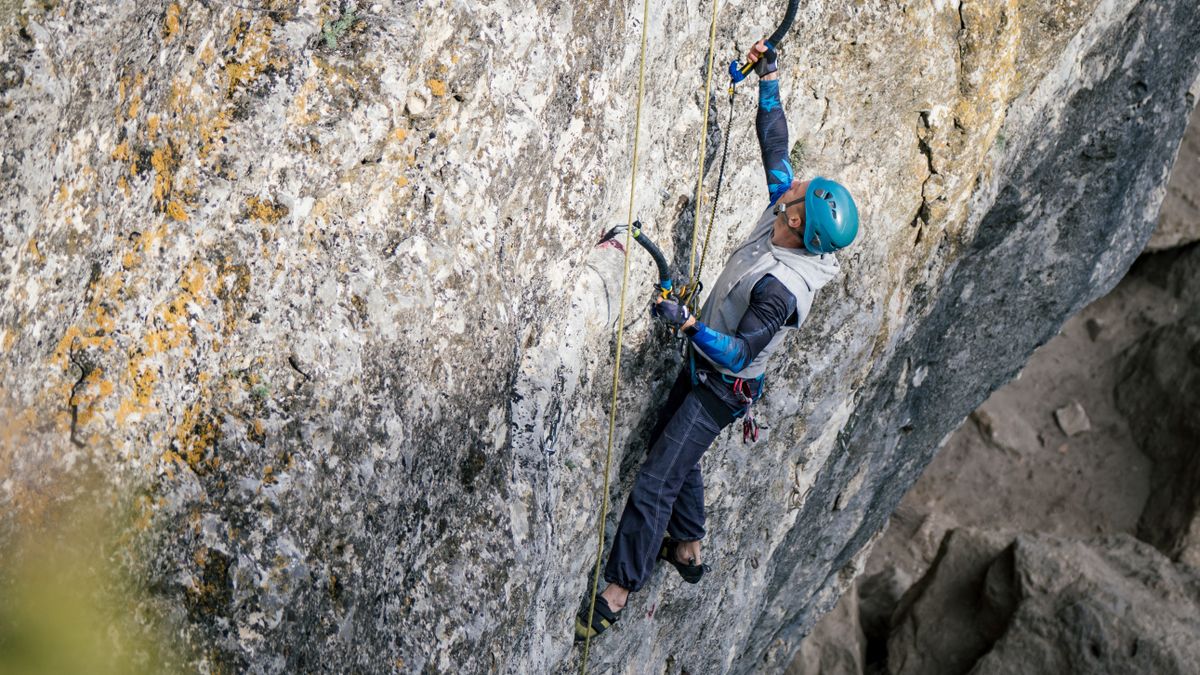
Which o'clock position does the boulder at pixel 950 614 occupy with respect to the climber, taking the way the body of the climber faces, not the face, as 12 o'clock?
The boulder is roughly at 4 o'clock from the climber.

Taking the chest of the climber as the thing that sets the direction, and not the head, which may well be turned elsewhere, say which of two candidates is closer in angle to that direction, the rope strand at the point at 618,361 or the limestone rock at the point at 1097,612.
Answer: the rope strand

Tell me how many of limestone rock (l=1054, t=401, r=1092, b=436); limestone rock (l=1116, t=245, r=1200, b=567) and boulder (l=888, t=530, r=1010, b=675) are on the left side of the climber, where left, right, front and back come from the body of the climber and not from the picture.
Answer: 0

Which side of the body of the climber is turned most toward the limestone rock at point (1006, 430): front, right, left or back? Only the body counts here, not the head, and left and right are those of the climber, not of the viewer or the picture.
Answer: right

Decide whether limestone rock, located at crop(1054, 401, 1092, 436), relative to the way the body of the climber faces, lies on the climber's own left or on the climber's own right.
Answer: on the climber's own right

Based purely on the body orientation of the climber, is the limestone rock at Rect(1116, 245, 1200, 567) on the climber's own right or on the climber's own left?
on the climber's own right

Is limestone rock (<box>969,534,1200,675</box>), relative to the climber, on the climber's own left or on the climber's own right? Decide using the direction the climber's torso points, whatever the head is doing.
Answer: on the climber's own right

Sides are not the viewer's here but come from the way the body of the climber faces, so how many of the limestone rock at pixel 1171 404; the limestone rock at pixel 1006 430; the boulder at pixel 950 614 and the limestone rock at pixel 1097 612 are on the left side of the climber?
0

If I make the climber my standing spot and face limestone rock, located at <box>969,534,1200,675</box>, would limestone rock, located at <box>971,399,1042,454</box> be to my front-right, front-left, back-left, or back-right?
front-left

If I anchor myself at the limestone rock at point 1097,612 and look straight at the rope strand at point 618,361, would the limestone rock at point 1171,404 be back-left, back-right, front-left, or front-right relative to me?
back-right

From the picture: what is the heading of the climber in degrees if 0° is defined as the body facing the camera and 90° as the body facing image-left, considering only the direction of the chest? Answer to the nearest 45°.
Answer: approximately 90°

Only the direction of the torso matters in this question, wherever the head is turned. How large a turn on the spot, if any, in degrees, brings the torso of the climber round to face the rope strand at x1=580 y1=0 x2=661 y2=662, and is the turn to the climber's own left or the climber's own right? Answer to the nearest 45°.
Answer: approximately 45° to the climber's own left

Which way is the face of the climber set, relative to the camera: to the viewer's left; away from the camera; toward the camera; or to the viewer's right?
to the viewer's left

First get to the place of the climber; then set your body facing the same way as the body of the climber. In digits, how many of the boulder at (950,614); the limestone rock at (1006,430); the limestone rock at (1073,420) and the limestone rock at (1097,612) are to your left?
0
